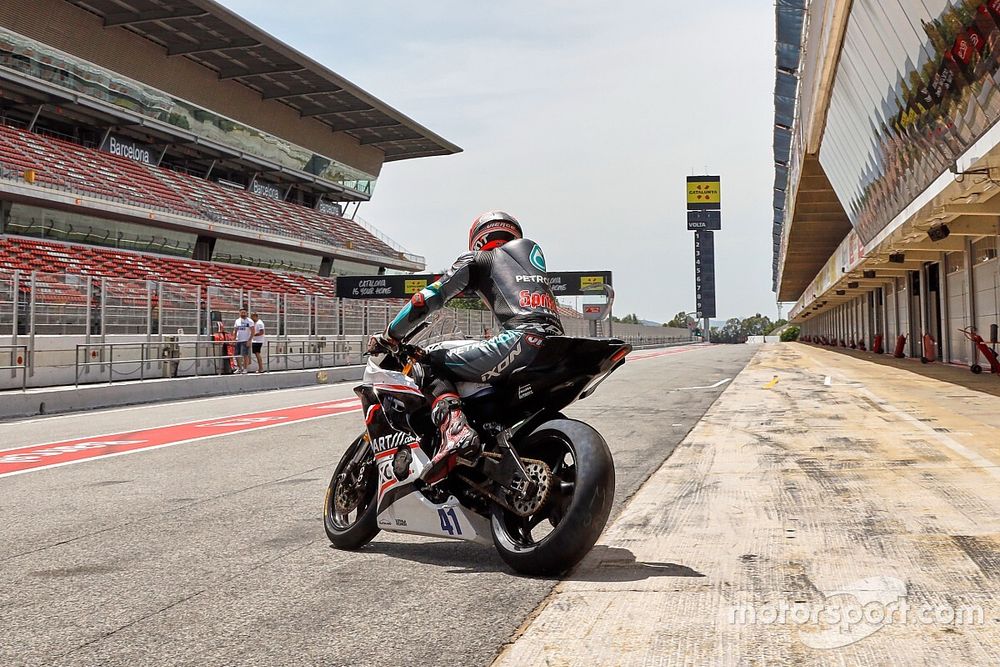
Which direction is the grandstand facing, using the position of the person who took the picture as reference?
facing the viewer and to the right of the viewer

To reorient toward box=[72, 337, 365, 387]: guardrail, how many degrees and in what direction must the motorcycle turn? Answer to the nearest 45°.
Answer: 0° — it already faces it

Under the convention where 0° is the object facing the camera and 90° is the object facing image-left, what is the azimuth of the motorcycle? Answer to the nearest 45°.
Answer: approximately 135°

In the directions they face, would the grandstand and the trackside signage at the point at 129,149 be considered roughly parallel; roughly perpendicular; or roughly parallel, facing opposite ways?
roughly parallel

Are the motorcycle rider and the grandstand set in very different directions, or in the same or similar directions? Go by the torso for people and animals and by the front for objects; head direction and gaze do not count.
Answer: very different directions

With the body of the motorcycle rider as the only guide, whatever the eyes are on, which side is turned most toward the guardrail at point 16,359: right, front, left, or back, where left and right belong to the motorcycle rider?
front

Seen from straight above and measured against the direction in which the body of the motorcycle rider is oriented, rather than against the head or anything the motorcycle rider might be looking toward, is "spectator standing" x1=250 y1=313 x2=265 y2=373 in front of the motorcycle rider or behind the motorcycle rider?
in front

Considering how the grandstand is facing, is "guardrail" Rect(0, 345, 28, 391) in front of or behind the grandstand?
in front

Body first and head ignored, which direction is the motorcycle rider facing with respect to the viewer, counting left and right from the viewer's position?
facing away from the viewer and to the left of the viewer

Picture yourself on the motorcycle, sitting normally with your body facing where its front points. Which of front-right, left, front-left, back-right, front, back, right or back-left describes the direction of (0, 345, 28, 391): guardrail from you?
front
